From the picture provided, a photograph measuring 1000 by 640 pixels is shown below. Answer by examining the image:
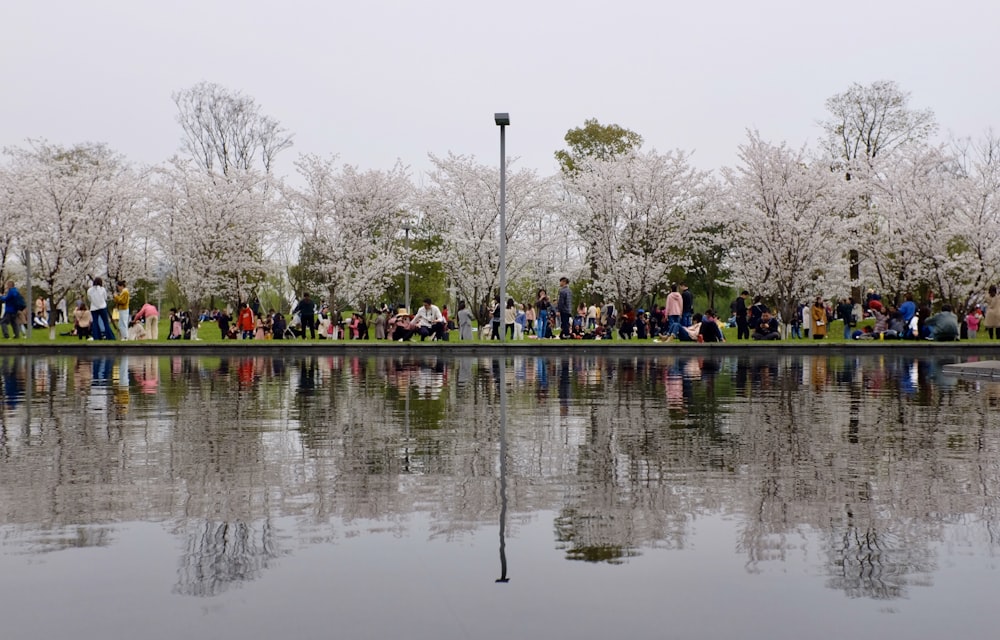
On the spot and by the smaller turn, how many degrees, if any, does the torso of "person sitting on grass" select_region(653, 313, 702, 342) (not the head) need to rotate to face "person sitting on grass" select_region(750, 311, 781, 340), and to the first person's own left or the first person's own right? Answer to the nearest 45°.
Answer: approximately 135° to the first person's own right

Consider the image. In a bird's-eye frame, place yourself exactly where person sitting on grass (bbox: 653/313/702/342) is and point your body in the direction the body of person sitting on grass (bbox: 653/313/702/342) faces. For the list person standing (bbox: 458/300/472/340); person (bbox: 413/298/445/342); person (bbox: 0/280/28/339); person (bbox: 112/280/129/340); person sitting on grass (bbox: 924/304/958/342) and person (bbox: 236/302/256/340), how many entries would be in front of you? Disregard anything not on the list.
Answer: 5

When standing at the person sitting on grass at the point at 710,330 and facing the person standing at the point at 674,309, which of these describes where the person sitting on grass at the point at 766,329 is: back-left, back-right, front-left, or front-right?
back-right

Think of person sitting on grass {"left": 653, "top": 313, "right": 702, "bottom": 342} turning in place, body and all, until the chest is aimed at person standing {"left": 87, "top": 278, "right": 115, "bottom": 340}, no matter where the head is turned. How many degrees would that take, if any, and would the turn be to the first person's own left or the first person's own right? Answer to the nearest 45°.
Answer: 0° — they already face them

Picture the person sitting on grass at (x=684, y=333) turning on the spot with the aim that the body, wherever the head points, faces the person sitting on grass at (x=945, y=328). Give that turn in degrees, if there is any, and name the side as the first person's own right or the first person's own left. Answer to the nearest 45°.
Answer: approximately 180°

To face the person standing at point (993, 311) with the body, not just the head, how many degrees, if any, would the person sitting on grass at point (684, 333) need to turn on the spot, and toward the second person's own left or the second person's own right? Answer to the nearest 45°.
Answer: approximately 180°

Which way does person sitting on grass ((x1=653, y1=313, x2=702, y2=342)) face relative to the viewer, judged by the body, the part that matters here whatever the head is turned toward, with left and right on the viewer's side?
facing to the left of the viewer

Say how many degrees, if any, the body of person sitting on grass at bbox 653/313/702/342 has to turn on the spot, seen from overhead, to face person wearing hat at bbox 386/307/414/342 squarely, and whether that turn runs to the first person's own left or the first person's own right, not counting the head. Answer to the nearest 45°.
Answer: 0° — they already face them

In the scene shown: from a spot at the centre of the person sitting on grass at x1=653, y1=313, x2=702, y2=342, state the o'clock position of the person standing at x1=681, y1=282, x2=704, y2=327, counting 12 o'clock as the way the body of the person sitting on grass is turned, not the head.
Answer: The person standing is roughly at 3 o'clock from the person sitting on grass.

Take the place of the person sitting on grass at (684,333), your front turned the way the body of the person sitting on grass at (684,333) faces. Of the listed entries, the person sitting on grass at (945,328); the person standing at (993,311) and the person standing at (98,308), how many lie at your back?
2

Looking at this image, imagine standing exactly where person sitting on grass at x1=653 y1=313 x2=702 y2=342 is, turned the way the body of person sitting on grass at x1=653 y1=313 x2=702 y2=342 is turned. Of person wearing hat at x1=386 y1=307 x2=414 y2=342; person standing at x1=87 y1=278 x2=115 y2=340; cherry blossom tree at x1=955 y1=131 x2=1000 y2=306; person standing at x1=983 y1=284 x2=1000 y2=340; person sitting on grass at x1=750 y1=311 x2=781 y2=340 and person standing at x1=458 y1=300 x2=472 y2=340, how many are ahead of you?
3
